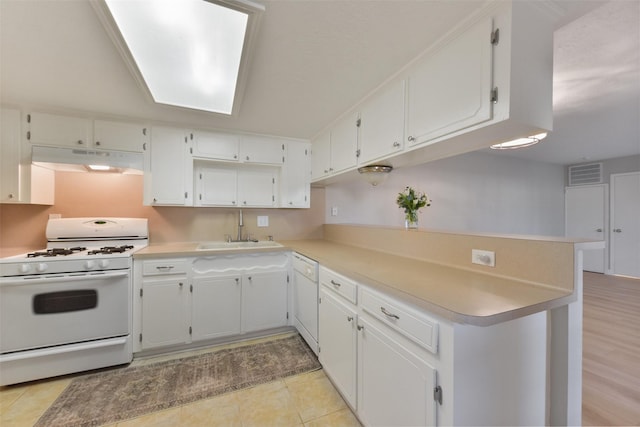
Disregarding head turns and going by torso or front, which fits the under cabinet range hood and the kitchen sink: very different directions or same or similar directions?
same or similar directions

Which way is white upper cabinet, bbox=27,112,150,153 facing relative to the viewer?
toward the camera

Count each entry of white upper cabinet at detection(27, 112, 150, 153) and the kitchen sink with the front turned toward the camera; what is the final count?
2

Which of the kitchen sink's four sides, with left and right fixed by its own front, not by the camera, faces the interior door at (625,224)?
left

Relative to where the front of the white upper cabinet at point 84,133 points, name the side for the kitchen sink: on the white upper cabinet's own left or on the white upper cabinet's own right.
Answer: on the white upper cabinet's own left

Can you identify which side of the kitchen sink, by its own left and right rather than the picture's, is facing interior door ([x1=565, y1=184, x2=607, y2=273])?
left

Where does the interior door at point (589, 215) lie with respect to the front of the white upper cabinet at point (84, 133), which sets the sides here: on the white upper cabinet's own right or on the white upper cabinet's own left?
on the white upper cabinet's own left

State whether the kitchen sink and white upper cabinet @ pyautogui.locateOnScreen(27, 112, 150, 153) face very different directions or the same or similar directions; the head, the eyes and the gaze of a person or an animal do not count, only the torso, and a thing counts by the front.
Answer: same or similar directions

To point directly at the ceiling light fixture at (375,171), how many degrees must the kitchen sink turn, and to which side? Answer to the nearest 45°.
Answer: approximately 45° to its left

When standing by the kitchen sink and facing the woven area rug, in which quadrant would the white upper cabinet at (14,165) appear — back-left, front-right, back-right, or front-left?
front-right

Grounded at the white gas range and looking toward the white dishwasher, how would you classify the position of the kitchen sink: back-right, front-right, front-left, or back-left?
front-left

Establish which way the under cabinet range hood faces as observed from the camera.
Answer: facing the viewer
